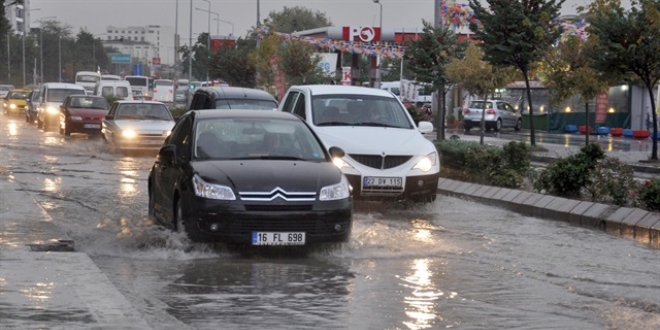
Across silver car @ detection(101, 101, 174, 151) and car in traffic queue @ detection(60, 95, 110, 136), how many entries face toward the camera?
2

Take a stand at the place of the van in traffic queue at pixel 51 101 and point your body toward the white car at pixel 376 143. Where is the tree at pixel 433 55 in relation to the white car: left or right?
left

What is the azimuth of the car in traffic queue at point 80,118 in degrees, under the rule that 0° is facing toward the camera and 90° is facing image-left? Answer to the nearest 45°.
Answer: approximately 0°

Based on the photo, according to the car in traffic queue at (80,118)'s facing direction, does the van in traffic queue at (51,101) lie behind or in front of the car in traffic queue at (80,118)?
behind

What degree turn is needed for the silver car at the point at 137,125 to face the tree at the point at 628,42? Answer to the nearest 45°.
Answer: approximately 90° to its left

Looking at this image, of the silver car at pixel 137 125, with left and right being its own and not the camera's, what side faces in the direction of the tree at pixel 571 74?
left

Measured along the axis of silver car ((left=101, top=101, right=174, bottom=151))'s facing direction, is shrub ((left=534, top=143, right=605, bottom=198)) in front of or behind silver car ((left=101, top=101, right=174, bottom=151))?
in front

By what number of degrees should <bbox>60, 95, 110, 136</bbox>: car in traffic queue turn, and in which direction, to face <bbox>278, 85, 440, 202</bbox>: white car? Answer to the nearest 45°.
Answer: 0° — it already faces it

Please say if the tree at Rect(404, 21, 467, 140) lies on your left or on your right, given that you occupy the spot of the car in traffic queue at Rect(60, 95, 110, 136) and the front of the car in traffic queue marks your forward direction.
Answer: on your left
